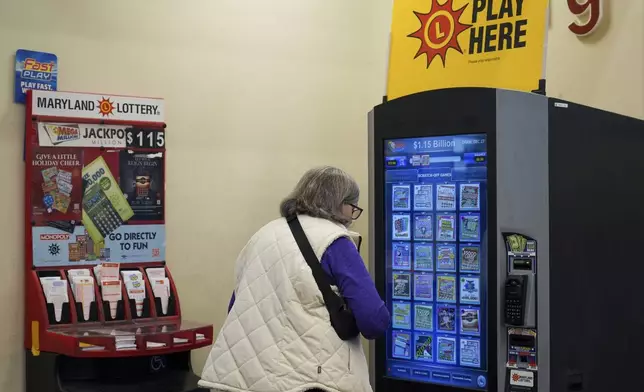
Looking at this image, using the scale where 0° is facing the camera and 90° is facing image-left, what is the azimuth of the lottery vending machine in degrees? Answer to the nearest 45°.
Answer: approximately 45°

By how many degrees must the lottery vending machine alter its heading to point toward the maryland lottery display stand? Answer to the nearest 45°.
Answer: approximately 45° to its right

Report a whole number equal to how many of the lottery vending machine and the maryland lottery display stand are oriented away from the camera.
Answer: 0

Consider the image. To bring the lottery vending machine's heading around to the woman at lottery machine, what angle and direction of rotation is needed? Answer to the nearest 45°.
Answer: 0° — it already faces them

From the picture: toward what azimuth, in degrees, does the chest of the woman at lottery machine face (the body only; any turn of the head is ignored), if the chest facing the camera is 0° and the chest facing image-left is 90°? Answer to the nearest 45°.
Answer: approximately 225°

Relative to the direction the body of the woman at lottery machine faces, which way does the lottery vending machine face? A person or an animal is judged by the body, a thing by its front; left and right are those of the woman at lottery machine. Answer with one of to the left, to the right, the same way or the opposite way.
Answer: the opposite way

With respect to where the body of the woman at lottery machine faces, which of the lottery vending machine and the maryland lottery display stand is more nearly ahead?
the lottery vending machine

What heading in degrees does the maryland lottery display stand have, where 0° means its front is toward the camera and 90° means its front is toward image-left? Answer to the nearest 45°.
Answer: approximately 315°

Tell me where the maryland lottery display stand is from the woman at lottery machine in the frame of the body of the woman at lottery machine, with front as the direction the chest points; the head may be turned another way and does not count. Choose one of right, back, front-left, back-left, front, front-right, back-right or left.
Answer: left
